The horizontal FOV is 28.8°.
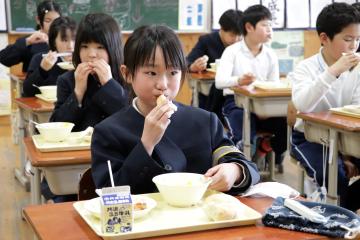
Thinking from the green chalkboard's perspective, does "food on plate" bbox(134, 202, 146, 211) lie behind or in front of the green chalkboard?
in front

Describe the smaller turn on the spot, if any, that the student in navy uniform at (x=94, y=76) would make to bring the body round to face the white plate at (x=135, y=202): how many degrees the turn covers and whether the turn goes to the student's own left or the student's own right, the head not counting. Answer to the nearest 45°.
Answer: approximately 45° to the student's own left

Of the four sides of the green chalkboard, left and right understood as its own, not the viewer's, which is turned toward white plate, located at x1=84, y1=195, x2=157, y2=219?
front

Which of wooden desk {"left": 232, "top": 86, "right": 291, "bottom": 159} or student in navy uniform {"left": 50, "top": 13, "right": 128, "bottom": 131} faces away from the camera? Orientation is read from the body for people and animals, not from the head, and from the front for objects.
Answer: the wooden desk

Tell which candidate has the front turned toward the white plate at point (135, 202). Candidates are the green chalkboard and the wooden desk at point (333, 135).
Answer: the green chalkboard

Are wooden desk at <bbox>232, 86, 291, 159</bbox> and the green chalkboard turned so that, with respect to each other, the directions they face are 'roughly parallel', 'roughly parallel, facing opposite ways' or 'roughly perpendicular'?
roughly parallel, facing opposite ways

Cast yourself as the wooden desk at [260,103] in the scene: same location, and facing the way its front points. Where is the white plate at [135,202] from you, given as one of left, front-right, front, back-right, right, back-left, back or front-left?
back

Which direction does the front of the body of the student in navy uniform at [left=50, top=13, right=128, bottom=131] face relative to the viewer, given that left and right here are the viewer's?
facing the viewer and to the left of the viewer

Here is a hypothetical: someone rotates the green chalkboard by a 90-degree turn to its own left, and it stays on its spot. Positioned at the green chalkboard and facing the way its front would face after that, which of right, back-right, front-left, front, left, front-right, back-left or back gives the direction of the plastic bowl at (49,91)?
right

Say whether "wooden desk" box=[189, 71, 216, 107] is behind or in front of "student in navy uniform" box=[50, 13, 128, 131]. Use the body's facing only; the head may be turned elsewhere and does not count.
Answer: behind

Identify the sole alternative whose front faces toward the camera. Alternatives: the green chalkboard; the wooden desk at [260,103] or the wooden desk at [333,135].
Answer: the green chalkboard

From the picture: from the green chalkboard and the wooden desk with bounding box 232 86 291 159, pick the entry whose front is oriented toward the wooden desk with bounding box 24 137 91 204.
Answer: the green chalkboard

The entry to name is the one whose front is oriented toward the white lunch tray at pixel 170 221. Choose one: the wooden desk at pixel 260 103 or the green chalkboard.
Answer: the green chalkboard

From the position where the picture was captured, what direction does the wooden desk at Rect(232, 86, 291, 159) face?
facing away from the viewer

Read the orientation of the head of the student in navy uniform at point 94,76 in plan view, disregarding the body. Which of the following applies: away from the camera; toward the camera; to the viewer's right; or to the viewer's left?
toward the camera

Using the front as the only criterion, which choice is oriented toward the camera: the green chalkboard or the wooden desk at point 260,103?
the green chalkboard

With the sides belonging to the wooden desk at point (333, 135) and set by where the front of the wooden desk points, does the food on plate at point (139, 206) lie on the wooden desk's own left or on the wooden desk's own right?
on the wooden desk's own left

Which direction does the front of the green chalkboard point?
toward the camera
